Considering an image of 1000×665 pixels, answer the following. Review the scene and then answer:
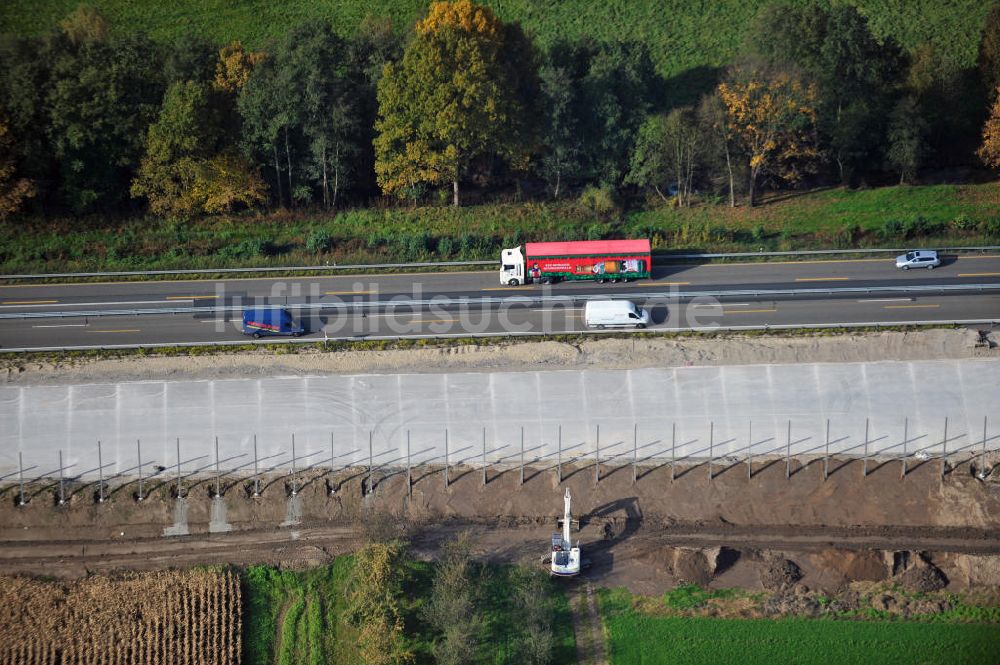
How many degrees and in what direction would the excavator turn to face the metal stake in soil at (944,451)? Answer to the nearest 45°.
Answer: approximately 90° to its right

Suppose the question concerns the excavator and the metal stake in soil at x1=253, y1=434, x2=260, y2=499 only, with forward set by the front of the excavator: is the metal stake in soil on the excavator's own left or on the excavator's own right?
on the excavator's own left

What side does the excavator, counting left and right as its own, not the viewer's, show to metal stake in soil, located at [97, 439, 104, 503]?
left

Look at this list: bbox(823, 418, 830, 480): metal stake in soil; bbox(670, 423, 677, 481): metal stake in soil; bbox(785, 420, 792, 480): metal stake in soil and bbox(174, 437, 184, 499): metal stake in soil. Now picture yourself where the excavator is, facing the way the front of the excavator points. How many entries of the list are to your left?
1

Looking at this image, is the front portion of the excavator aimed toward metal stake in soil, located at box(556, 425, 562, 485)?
yes

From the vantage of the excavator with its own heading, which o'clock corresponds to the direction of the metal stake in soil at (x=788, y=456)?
The metal stake in soil is roughly at 2 o'clock from the excavator.

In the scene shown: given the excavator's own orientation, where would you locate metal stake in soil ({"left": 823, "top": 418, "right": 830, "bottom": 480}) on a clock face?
The metal stake in soil is roughly at 2 o'clock from the excavator.

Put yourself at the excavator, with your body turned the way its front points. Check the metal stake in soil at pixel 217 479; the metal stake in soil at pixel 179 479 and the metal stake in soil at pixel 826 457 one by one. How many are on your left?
2

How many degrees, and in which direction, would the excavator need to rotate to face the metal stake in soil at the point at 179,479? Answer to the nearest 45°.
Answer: approximately 90° to its left

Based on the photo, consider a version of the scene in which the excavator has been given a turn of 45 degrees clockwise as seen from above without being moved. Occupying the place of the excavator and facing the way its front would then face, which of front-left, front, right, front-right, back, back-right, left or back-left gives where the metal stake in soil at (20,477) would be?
back-left

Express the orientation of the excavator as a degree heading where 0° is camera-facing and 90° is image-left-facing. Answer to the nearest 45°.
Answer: approximately 180°

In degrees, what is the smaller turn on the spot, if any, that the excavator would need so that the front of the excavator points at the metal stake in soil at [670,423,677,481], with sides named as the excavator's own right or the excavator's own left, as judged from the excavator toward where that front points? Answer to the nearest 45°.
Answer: approximately 45° to the excavator's own right
